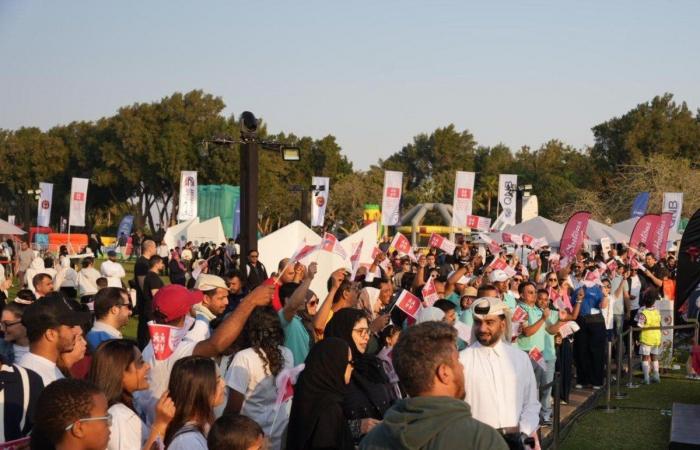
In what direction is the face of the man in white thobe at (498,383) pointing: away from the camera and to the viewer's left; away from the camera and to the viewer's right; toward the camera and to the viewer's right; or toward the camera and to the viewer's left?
toward the camera and to the viewer's left

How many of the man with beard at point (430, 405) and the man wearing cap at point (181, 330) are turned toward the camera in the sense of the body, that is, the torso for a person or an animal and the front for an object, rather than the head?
0

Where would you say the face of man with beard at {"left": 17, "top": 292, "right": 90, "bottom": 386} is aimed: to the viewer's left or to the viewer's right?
to the viewer's right

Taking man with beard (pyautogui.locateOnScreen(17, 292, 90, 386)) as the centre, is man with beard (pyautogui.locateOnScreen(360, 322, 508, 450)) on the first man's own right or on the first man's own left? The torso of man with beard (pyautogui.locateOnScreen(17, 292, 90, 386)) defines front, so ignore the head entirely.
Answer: on the first man's own right

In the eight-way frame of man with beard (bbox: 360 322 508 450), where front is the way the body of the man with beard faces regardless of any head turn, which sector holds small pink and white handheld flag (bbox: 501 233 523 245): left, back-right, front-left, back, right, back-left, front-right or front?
front-left

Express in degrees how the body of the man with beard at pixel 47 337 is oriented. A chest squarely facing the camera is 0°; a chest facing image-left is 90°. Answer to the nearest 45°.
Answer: approximately 270°

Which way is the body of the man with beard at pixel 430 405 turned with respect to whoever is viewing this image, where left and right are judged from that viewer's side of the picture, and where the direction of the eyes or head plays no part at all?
facing away from the viewer and to the right of the viewer

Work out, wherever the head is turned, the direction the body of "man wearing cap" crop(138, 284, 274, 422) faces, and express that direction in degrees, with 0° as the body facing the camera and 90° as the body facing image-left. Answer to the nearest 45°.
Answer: approximately 225°

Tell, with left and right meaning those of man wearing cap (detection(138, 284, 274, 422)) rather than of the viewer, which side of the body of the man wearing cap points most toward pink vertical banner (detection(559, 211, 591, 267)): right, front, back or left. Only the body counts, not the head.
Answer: front
